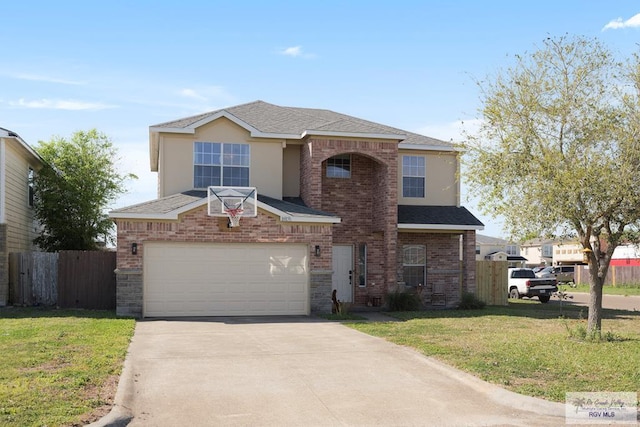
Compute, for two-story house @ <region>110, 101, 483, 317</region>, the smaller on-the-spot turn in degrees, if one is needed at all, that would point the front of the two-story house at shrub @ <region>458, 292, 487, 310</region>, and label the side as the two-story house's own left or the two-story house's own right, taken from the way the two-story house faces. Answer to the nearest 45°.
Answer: approximately 90° to the two-story house's own left

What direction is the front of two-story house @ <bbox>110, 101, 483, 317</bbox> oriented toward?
toward the camera

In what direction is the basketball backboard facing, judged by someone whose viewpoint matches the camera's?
facing the viewer

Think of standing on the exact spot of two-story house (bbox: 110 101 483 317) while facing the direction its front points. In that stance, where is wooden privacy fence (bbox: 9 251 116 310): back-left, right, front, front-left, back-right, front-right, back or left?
right

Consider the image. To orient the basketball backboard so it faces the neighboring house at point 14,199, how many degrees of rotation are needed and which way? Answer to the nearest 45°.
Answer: approximately 135° to its right

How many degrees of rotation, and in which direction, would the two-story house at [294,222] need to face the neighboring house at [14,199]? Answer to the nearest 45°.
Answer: approximately 90° to its right

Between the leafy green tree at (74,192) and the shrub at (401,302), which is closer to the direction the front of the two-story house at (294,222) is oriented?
the shrub

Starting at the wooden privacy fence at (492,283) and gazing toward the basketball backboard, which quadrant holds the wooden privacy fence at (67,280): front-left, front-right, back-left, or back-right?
front-right

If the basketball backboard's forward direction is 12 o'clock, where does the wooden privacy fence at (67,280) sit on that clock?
The wooden privacy fence is roughly at 4 o'clock from the basketball backboard.

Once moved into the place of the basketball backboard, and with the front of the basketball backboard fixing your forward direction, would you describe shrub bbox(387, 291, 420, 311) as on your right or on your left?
on your left
